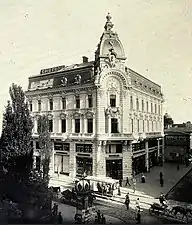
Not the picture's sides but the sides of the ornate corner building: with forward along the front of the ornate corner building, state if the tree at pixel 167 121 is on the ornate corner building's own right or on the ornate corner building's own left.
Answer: on the ornate corner building's own left

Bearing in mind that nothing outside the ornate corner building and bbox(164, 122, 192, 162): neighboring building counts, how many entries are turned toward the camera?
2

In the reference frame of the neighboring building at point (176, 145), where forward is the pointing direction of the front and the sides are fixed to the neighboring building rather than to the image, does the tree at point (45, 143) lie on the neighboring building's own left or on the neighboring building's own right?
on the neighboring building's own right

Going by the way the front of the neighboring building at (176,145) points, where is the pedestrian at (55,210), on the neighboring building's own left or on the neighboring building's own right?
on the neighboring building's own right

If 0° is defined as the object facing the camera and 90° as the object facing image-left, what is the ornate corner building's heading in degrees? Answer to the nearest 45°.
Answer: approximately 0°

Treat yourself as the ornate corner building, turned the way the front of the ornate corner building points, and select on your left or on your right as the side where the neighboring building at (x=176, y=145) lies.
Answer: on your left
